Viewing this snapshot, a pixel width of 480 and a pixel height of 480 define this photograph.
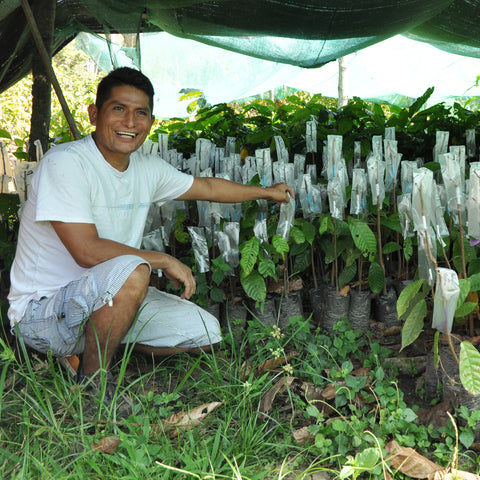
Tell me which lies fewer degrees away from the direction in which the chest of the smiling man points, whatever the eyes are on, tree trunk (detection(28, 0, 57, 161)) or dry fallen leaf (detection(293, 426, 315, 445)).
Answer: the dry fallen leaf

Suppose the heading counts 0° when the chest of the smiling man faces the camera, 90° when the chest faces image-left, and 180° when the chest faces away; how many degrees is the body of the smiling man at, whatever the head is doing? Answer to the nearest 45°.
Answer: approximately 315°

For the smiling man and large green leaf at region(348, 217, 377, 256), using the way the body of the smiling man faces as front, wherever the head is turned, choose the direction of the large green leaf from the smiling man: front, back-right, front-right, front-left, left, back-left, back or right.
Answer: front-left

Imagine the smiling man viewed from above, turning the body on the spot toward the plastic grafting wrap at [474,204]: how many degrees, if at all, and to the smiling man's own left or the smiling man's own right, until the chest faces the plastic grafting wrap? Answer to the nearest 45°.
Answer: approximately 45° to the smiling man's own left

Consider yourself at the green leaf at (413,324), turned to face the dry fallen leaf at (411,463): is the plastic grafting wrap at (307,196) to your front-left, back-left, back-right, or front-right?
back-right

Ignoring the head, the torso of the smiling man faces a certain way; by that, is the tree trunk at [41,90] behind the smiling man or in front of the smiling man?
behind
